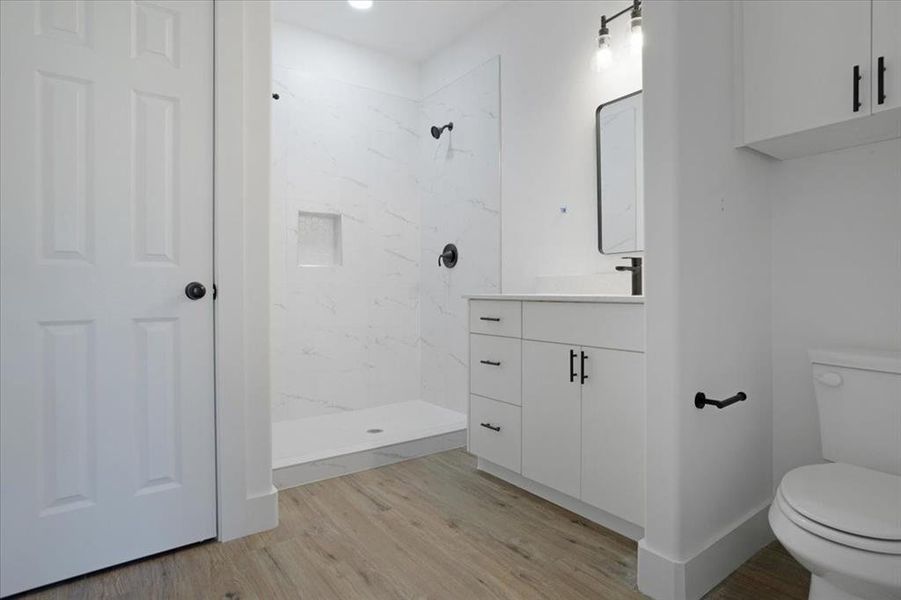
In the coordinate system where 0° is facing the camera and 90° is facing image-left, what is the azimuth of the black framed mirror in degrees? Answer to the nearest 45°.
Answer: approximately 45°

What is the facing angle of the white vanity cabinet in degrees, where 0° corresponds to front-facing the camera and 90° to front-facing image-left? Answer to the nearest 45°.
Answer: approximately 45°

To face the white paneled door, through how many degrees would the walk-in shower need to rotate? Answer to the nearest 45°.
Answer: approximately 90° to its right

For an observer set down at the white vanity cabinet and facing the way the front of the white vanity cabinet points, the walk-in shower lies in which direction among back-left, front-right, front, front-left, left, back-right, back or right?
right

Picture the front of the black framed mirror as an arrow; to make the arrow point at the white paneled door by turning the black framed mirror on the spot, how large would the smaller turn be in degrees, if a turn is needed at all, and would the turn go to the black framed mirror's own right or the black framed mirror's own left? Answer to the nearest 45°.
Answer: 0° — it already faces it
